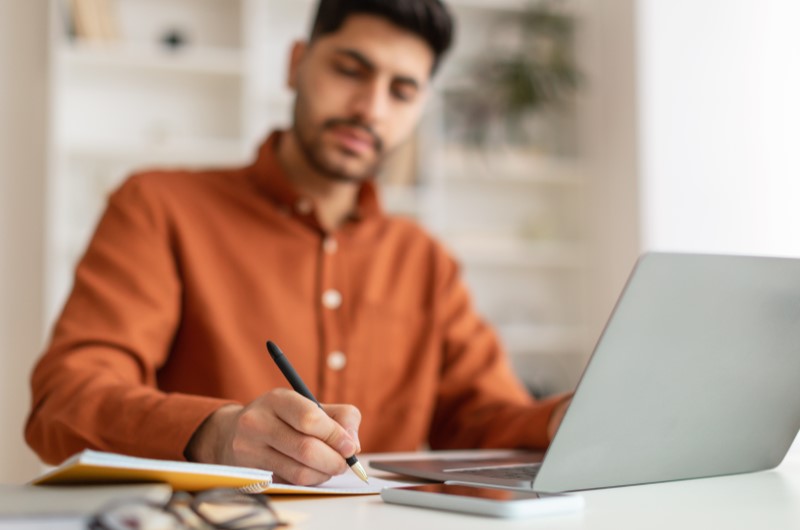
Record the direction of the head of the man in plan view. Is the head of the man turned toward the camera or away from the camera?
toward the camera

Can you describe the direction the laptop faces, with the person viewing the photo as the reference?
facing away from the viewer and to the left of the viewer

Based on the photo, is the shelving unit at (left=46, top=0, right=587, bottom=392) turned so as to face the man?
yes

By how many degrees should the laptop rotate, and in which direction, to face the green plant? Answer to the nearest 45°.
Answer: approximately 45° to its right

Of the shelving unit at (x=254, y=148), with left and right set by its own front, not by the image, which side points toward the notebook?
front

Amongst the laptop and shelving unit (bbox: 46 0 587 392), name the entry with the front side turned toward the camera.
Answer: the shelving unit

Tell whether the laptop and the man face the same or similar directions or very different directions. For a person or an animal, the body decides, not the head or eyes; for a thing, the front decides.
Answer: very different directions

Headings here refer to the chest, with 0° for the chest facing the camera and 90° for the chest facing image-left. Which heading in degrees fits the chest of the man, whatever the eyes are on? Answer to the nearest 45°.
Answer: approximately 315°

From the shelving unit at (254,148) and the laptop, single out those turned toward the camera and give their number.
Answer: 1

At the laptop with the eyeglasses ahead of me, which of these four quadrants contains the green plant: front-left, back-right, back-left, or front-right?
back-right

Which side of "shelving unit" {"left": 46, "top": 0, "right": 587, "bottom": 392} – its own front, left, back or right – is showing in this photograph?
front

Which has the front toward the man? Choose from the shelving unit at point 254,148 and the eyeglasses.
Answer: the shelving unit

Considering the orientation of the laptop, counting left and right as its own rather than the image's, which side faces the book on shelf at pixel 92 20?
front

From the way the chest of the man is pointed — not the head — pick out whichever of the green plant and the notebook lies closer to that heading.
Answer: the notebook
